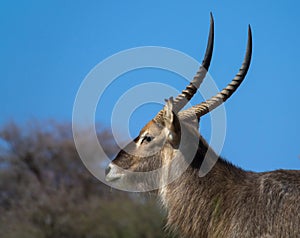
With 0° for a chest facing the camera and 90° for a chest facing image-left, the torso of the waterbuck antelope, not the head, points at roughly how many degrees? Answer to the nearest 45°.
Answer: approximately 90°
